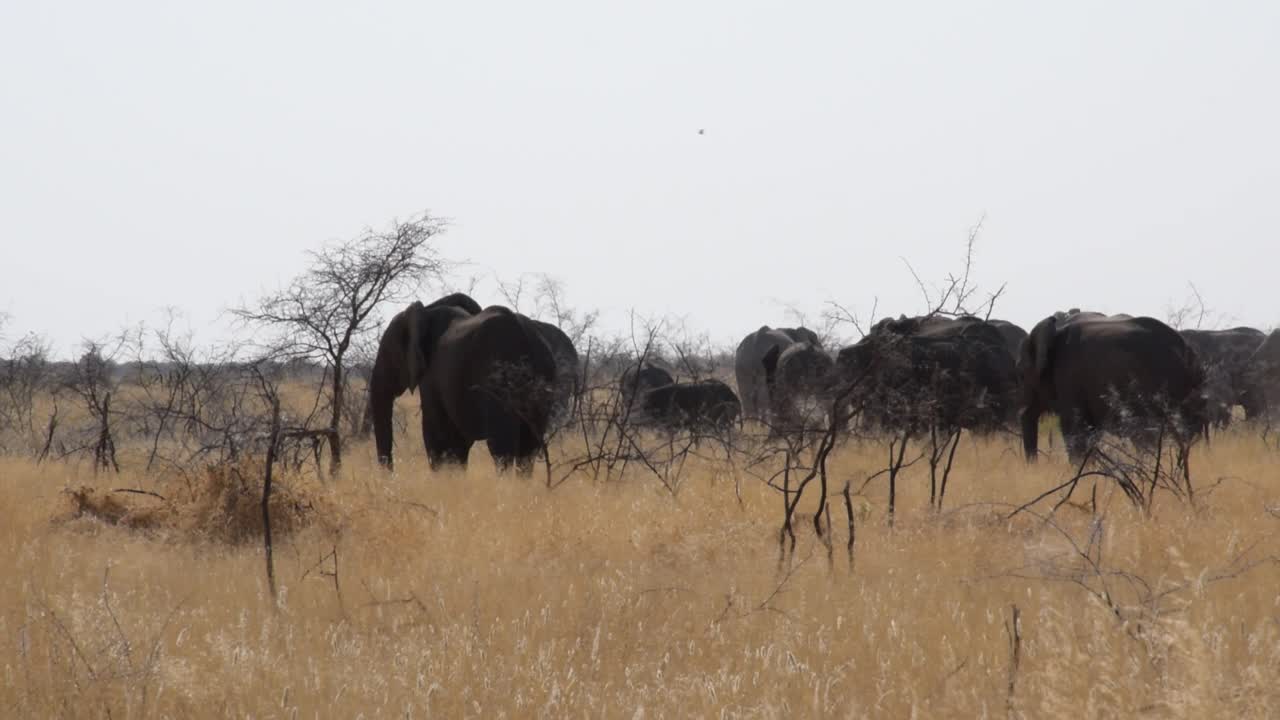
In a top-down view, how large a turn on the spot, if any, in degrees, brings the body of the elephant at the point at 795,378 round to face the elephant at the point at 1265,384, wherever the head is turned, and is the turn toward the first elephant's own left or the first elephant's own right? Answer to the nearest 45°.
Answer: approximately 135° to the first elephant's own right

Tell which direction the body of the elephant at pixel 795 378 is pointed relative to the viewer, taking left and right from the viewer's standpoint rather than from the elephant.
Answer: facing away from the viewer and to the left of the viewer

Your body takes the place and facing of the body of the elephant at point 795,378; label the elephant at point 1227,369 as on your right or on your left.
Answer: on your right

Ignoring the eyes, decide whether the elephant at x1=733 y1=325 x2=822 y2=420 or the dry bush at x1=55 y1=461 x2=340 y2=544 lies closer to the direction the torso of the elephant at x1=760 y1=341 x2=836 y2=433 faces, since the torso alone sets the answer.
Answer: the elephant

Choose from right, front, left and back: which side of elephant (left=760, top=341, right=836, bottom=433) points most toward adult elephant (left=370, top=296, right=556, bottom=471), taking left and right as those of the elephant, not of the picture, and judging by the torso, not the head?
left
